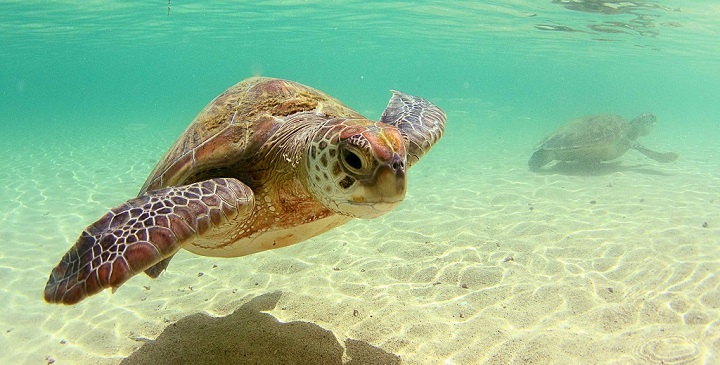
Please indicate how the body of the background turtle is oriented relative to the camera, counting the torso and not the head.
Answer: to the viewer's right

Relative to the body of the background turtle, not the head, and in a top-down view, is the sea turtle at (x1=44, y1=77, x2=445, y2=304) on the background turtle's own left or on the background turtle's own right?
on the background turtle's own right

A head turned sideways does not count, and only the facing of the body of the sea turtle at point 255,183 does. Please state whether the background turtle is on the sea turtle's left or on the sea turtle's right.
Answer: on the sea turtle's left

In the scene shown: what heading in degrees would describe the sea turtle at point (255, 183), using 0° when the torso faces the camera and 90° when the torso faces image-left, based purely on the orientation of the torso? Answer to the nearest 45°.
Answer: approximately 315°
